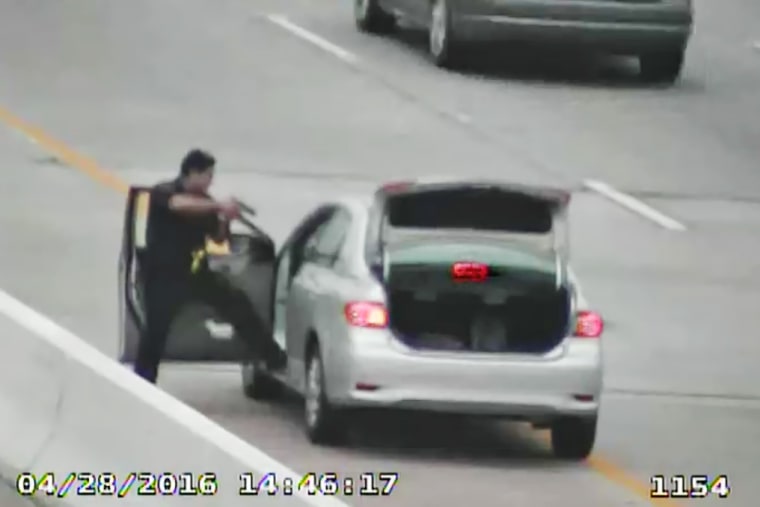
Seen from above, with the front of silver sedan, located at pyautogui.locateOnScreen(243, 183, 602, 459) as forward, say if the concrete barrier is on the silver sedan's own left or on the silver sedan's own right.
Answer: on the silver sedan's own left

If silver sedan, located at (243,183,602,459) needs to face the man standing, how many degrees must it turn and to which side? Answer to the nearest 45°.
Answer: approximately 45° to its left

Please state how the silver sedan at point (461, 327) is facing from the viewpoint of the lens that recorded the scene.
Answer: facing away from the viewer and to the left of the viewer
